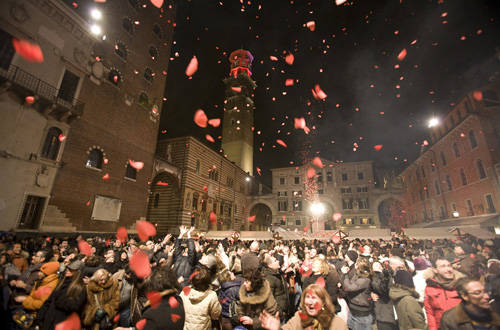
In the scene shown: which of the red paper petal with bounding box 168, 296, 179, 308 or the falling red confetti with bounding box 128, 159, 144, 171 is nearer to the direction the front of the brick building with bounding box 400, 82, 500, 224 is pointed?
the falling red confetti

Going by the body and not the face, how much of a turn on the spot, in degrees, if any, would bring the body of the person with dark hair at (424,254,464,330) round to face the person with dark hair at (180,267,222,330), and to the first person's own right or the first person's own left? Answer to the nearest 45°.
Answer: approximately 90° to the first person's own right

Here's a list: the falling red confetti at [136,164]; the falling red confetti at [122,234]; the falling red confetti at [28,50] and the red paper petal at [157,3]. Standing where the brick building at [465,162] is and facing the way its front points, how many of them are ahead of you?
4

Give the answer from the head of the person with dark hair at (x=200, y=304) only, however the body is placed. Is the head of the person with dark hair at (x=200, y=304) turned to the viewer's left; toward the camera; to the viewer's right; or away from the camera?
away from the camera

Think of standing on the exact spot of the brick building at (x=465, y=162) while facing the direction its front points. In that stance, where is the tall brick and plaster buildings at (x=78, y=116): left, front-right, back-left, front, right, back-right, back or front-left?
front

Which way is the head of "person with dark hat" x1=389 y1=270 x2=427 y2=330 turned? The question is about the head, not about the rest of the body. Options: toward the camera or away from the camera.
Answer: away from the camera

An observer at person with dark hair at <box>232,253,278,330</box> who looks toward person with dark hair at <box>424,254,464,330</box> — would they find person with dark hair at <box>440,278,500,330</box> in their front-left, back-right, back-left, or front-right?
front-right

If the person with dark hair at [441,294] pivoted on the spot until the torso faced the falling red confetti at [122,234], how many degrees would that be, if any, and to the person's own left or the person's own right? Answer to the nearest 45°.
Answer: approximately 135° to the person's own right

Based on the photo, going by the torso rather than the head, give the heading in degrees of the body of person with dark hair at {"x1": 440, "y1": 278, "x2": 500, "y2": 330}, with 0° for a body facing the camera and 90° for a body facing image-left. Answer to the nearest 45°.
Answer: approximately 315°

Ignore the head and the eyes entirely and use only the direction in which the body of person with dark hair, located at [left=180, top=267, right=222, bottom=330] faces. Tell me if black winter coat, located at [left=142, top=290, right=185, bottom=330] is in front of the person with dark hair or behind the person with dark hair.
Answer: behind

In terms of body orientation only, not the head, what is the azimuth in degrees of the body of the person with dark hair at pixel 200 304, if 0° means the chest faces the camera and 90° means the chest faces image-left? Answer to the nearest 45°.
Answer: approximately 180°

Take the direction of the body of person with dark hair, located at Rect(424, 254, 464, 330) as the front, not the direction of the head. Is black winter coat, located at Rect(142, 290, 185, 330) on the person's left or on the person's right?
on the person's right

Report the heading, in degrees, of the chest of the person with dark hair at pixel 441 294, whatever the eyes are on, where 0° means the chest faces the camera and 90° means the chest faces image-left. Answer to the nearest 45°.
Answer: approximately 315°

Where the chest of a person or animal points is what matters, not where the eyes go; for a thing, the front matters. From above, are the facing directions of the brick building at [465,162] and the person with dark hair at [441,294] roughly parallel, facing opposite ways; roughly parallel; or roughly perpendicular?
roughly perpendicular

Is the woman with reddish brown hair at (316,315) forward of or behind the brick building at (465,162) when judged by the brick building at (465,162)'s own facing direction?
forward

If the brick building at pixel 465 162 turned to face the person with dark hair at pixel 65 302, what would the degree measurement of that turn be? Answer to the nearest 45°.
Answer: approximately 45° to its left
